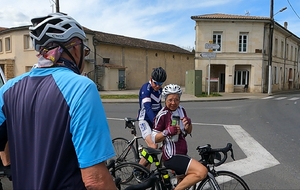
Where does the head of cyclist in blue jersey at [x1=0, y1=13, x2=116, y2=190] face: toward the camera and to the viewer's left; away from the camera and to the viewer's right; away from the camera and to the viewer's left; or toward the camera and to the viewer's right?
away from the camera and to the viewer's right

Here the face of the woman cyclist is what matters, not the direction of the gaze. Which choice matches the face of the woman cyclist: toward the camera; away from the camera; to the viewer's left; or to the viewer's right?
toward the camera

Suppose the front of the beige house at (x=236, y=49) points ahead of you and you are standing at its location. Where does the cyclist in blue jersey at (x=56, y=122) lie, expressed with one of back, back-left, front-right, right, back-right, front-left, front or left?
front

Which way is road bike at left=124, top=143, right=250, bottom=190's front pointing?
to the viewer's right

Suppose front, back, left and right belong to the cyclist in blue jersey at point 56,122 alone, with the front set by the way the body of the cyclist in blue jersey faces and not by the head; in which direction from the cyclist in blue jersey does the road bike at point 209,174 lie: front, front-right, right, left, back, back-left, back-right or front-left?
front

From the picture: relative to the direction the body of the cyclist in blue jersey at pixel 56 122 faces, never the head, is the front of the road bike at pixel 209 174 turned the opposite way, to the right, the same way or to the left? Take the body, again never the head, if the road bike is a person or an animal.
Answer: to the right

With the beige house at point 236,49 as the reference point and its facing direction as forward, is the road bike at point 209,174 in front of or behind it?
in front

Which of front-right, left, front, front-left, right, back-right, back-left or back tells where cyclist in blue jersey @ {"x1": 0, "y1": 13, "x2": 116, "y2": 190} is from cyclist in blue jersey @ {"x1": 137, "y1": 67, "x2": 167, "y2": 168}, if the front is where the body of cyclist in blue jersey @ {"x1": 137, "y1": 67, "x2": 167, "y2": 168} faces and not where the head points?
front-right

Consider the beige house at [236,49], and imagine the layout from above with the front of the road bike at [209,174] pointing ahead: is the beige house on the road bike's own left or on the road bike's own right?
on the road bike's own left

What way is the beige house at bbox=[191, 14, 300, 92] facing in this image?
toward the camera

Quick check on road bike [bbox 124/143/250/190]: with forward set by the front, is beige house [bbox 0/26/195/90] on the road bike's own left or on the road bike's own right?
on the road bike's own left

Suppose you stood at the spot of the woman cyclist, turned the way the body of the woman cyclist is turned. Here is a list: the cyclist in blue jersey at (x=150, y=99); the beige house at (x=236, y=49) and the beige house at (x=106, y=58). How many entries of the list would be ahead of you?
0

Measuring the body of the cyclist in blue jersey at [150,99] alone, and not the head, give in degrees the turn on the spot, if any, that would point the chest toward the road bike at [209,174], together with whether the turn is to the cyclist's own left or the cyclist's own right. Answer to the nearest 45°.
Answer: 0° — they already face it

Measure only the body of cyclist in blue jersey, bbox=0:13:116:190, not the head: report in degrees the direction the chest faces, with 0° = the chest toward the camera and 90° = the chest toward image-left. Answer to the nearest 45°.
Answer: approximately 225°

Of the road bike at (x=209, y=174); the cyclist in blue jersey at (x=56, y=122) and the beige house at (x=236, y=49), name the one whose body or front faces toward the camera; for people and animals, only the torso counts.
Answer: the beige house

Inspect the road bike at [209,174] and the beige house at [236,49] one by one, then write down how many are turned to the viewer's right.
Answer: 1

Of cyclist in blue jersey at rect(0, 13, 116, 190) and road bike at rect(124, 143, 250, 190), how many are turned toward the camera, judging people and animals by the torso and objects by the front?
0

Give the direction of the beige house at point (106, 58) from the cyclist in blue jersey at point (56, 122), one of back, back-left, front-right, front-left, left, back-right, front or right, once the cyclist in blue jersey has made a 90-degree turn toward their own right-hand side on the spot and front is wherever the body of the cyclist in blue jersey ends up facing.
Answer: back-left
